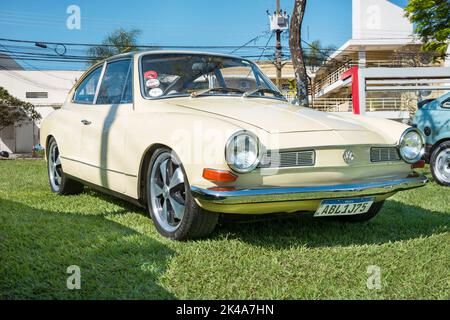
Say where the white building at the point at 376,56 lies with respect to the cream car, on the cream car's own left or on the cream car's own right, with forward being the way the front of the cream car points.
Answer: on the cream car's own left

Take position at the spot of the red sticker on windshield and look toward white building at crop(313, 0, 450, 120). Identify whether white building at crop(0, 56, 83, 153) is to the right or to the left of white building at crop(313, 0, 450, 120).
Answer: left

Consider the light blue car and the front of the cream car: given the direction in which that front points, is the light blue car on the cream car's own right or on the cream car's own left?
on the cream car's own left

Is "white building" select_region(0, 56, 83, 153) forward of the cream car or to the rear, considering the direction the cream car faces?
to the rear

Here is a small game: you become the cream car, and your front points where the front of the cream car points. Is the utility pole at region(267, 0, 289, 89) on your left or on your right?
on your left

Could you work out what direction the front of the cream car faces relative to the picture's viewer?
facing the viewer and to the right of the viewer
